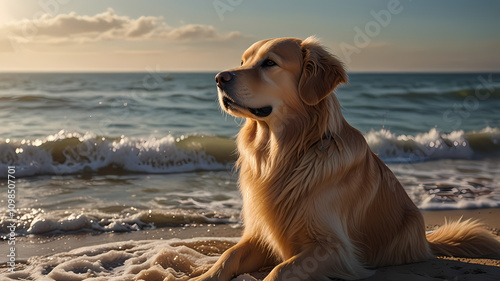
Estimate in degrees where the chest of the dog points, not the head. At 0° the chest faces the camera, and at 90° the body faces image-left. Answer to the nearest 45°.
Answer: approximately 45°
